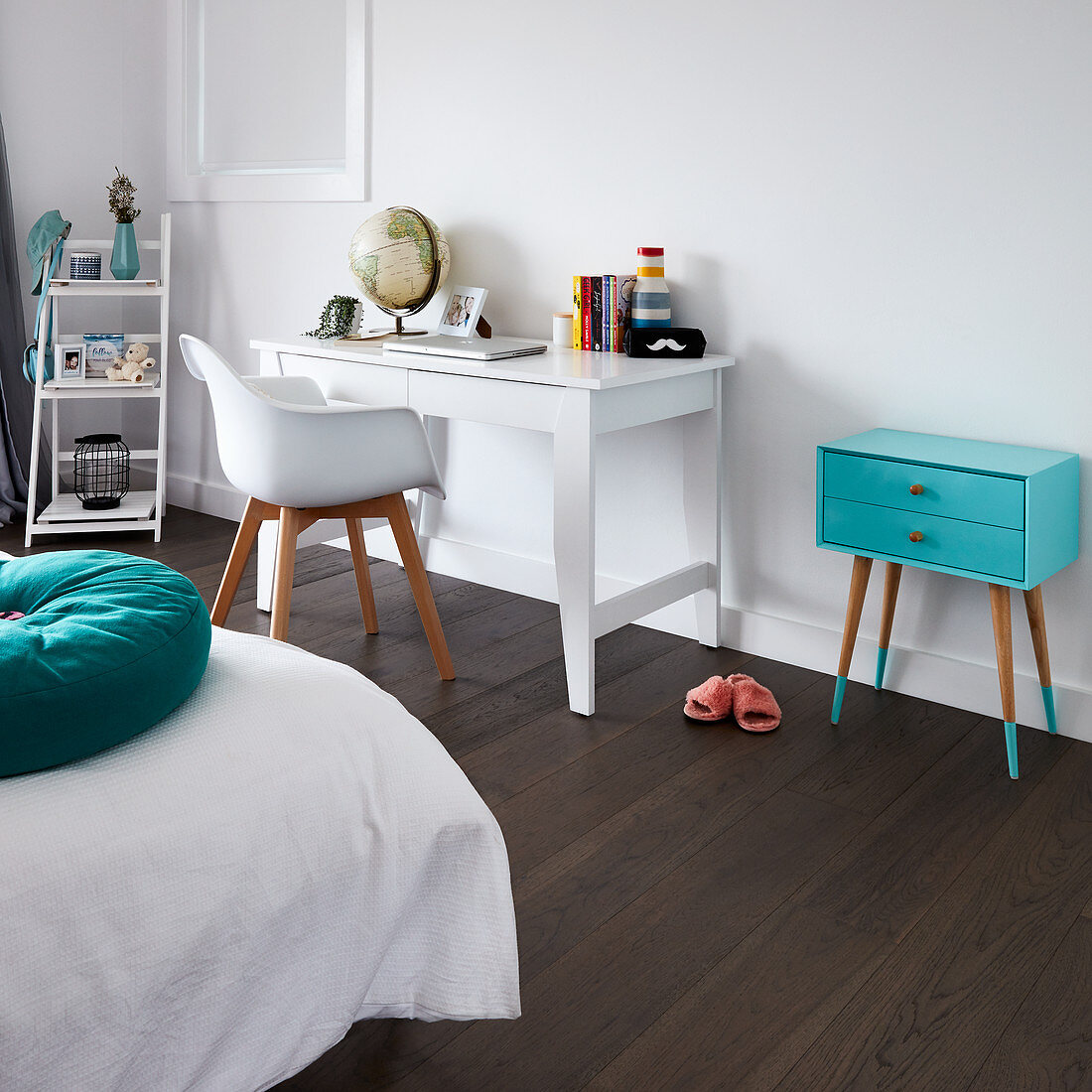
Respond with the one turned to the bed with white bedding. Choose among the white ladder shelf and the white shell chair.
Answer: the white ladder shelf

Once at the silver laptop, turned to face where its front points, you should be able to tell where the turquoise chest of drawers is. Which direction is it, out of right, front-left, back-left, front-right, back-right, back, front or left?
left

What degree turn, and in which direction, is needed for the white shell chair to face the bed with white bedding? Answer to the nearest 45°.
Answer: approximately 135° to its right

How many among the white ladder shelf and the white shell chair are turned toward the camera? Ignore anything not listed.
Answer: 1

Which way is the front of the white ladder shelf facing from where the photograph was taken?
facing the viewer

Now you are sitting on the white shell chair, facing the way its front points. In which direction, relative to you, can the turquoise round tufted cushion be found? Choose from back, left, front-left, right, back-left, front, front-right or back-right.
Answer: back-right

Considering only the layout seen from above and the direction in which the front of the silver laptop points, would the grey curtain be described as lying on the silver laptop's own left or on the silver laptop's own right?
on the silver laptop's own right

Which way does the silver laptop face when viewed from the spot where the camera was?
facing the viewer and to the left of the viewer

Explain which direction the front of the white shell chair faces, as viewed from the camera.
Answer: facing away from the viewer and to the right of the viewer
